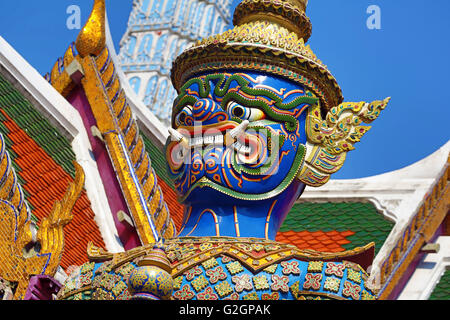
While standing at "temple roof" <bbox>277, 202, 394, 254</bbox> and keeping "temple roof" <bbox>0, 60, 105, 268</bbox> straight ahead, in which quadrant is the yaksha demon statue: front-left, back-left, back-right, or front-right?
front-left

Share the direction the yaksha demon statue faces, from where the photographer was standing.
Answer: facing the viewer and to the left of the viewer

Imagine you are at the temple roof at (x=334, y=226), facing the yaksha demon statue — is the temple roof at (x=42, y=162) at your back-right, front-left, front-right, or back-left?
front-right

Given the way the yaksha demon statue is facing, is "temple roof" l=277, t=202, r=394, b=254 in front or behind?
behind

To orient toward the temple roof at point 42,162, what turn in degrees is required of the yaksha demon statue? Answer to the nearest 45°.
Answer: approximately 90° to its right
